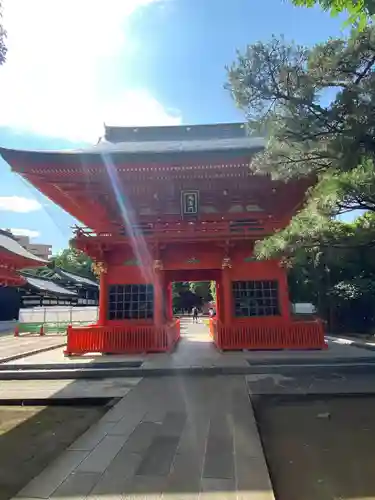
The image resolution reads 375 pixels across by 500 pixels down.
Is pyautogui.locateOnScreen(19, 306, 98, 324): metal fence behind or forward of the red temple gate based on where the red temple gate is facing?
behind

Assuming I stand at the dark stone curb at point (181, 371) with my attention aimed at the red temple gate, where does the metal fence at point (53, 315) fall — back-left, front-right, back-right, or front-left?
front-left

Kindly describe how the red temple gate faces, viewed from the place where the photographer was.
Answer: facing the viewer

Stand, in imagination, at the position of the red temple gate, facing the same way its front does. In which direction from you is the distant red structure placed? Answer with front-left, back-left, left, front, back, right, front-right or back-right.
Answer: back-right
